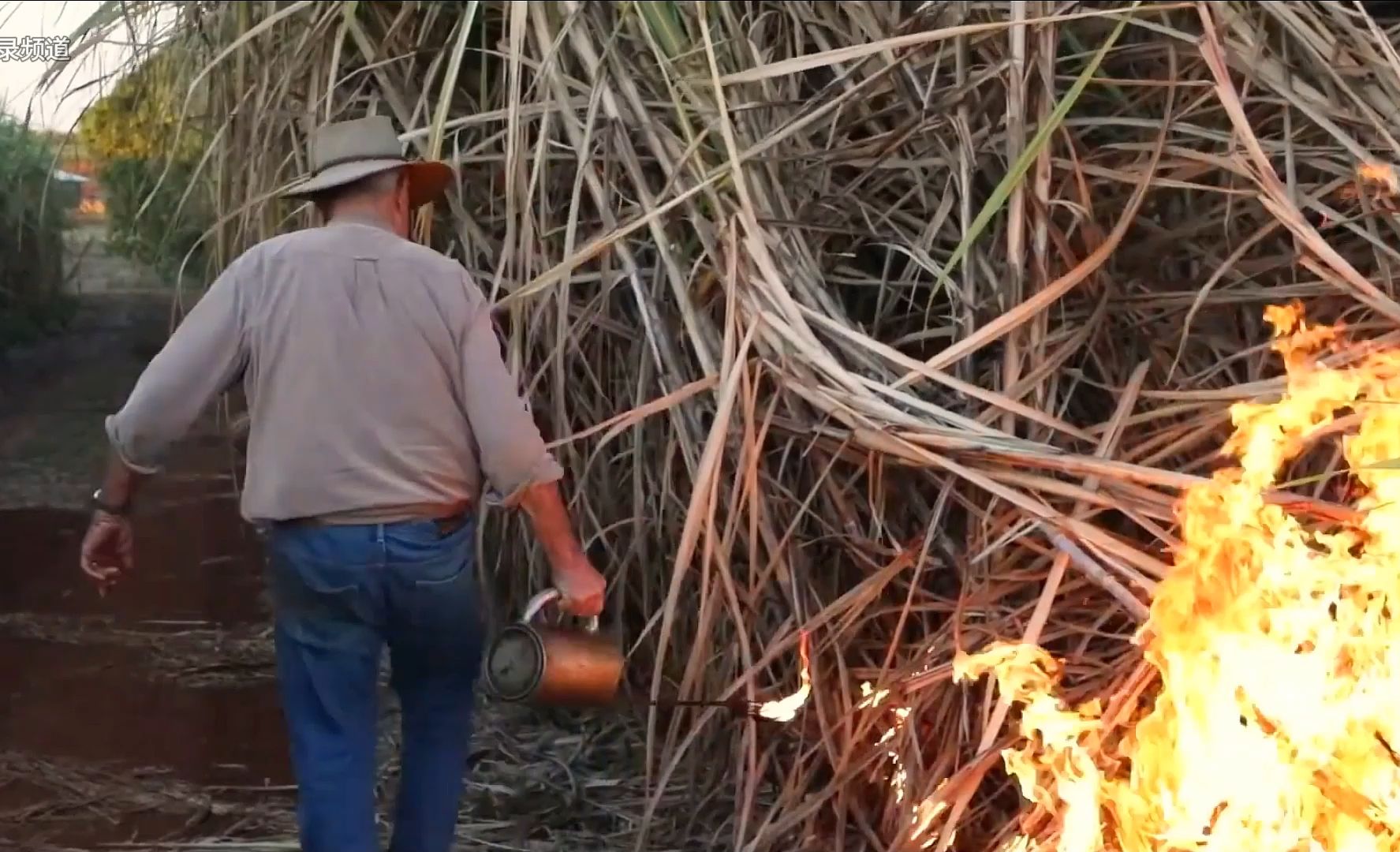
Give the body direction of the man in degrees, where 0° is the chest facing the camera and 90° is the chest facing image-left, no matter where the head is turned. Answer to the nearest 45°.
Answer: approximately 180°

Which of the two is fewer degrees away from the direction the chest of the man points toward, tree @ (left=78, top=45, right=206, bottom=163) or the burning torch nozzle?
the tree

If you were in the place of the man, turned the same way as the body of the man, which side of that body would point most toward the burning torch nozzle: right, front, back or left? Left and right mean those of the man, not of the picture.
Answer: right

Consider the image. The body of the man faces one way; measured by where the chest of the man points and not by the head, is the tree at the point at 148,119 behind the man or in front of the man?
in front
